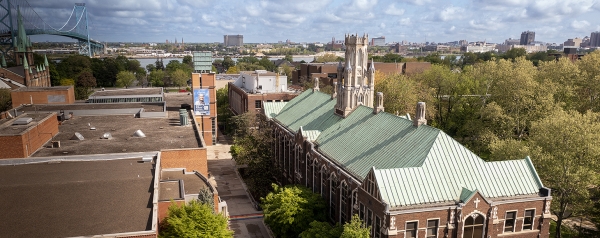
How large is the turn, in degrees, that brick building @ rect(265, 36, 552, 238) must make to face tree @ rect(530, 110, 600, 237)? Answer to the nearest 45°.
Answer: approximately 90° to its left

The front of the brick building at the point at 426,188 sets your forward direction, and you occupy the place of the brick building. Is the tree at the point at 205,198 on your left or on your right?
on your right

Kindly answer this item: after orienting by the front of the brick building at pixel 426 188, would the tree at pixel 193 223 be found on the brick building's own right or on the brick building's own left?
on the brick building's own right

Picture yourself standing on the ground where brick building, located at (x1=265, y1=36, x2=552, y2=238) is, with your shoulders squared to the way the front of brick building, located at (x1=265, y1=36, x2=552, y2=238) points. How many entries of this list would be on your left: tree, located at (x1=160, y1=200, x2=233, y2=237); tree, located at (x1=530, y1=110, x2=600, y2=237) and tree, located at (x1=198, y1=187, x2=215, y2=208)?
1

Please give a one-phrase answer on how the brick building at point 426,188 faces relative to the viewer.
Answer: facing the viewer and to the right of the viewer

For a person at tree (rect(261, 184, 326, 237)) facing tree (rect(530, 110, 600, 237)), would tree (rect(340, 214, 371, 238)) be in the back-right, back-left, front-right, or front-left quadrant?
front-right

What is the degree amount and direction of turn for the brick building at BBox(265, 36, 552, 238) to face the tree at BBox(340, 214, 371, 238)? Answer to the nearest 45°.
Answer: approximately 90° to its right
